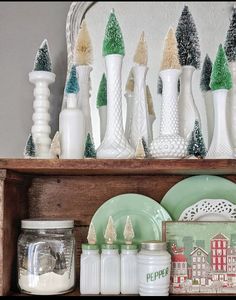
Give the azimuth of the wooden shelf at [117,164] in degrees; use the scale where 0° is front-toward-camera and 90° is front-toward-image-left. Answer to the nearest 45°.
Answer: approximately 0°
